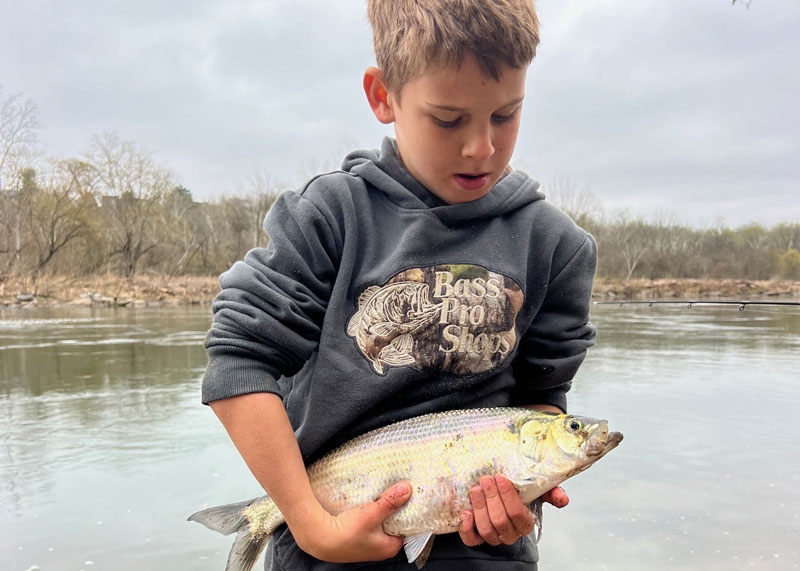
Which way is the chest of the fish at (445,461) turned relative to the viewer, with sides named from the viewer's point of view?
facing to the right of the viewer

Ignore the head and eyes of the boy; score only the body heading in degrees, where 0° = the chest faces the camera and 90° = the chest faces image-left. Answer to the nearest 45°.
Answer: approximately 0°

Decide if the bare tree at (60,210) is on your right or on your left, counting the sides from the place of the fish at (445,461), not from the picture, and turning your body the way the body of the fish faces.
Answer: on your left

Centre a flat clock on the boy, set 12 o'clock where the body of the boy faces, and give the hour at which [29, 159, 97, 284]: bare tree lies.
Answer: The bare tree is roughly at 5 o'clock from the boy.
